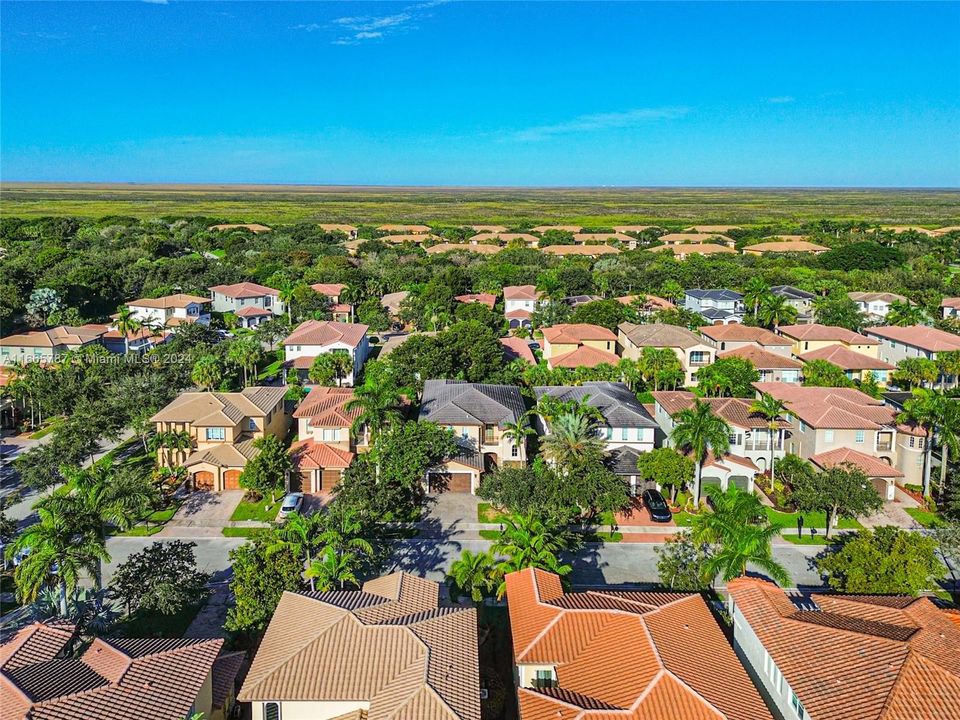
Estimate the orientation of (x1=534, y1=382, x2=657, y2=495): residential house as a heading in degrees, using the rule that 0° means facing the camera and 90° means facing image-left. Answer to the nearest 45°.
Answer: approximately 0°

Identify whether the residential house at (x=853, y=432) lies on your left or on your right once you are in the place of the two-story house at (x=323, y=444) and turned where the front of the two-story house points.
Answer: on your left

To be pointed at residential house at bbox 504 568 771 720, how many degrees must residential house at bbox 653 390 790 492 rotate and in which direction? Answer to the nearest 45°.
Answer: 0° — it already faces it

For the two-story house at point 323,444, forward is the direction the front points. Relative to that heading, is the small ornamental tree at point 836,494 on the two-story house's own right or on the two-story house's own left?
on the two-story house's own left

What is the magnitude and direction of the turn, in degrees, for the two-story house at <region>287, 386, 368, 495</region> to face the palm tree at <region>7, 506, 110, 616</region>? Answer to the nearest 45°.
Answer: approximately 45° to its right

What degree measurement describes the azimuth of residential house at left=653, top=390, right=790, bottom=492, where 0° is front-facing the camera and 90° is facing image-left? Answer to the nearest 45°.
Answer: approximately 0°

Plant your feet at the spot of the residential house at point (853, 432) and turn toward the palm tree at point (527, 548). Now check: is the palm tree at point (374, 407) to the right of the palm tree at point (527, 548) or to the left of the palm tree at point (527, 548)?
right

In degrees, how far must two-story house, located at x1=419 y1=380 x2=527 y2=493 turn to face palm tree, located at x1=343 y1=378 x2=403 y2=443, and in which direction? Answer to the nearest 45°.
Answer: approximately 90° to its right

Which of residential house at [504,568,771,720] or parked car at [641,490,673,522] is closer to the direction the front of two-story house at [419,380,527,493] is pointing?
the residential house

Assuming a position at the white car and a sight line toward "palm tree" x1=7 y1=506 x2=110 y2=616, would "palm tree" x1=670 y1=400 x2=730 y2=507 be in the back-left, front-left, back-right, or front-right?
back-left
